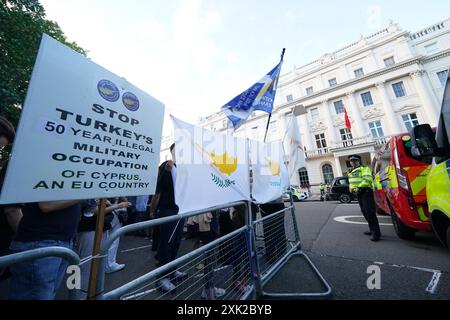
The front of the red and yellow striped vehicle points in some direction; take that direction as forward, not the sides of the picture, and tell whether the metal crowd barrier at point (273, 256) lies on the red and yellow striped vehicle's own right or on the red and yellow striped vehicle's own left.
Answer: on the red and yellow striped vehicle's own left

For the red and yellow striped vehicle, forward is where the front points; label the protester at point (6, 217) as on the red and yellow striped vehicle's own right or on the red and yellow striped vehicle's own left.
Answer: on the red and yellow striped vehicle's own left

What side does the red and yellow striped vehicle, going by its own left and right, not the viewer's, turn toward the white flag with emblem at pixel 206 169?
left

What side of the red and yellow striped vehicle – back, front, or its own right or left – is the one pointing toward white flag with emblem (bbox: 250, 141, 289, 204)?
left

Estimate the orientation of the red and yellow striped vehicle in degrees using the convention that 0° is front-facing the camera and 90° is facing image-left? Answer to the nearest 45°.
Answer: approximately 135°

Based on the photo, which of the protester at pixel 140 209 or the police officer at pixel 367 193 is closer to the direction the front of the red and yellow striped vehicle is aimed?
the police officer

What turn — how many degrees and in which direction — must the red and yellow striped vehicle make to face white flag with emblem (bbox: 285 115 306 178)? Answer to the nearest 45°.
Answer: approximately 90° to its left

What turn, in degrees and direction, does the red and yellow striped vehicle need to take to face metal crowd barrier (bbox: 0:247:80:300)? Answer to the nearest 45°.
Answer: approximately 135° to its left
